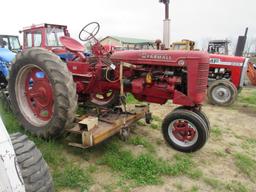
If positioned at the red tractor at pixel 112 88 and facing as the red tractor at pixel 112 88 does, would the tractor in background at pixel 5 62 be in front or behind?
behind

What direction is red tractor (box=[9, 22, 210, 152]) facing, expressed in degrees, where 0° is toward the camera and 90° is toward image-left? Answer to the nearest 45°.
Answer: approximately 315°

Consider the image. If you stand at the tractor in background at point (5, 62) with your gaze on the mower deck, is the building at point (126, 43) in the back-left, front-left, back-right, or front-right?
back-left

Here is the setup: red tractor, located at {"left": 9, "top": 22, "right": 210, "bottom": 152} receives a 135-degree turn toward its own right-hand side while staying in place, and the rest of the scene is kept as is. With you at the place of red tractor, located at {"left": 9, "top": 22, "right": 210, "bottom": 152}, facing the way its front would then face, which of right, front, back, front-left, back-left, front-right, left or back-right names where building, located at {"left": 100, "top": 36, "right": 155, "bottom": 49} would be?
right
